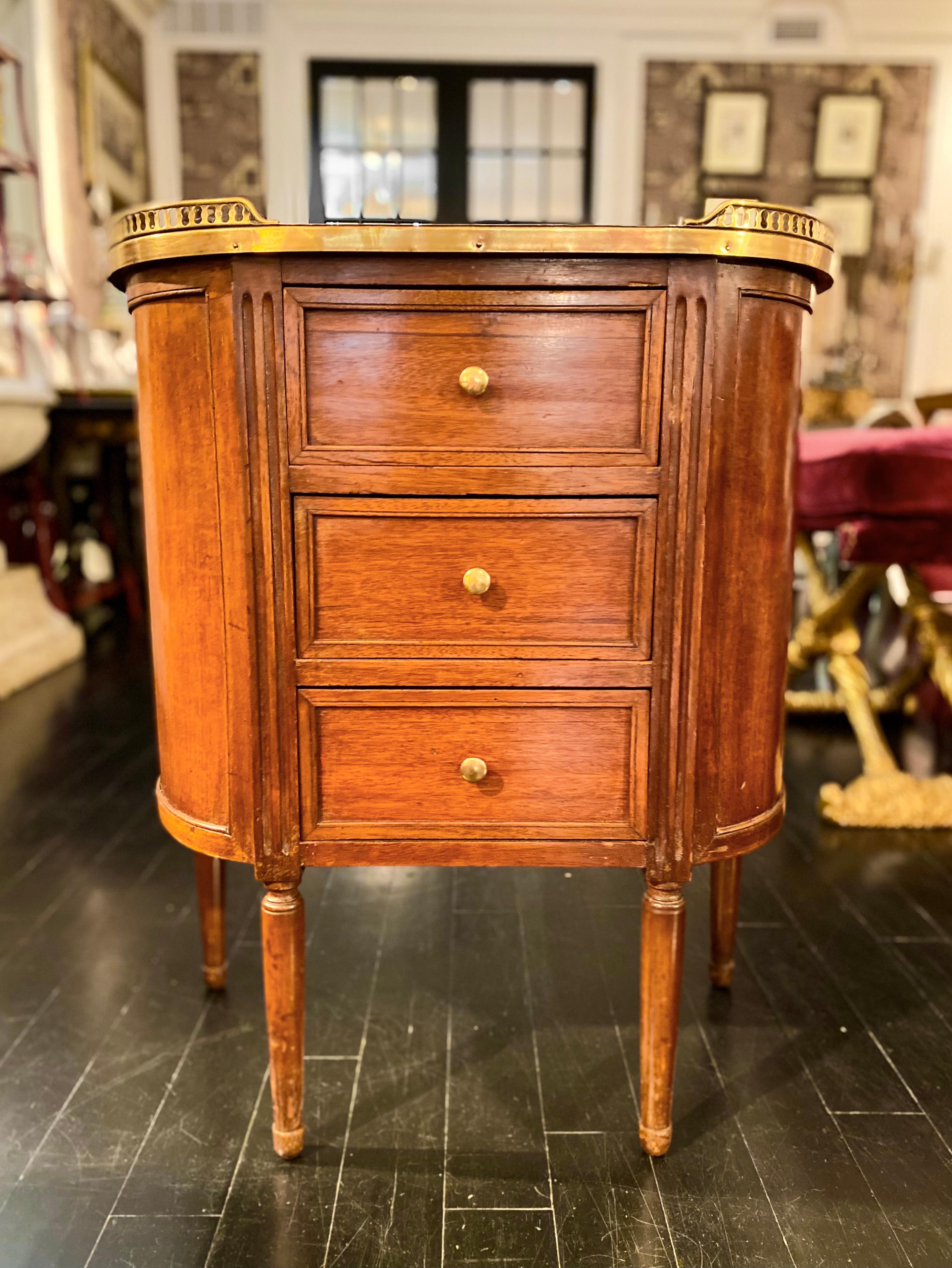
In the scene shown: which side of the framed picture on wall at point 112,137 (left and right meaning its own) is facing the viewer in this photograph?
right

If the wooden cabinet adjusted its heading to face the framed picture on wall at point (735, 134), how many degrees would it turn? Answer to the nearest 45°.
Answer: approximately 180°

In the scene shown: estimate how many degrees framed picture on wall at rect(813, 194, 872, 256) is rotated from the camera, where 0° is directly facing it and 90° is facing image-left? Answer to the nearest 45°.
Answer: approximately 0°

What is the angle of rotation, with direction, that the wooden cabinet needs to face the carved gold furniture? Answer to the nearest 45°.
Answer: approximately 135° to its left

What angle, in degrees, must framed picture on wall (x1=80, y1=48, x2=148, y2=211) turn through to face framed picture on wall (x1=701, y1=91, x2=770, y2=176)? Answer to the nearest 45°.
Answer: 0° — it already faces it

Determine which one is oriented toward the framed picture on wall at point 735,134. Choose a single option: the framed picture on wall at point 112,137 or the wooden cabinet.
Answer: the framed picture on wall at point 112,137
